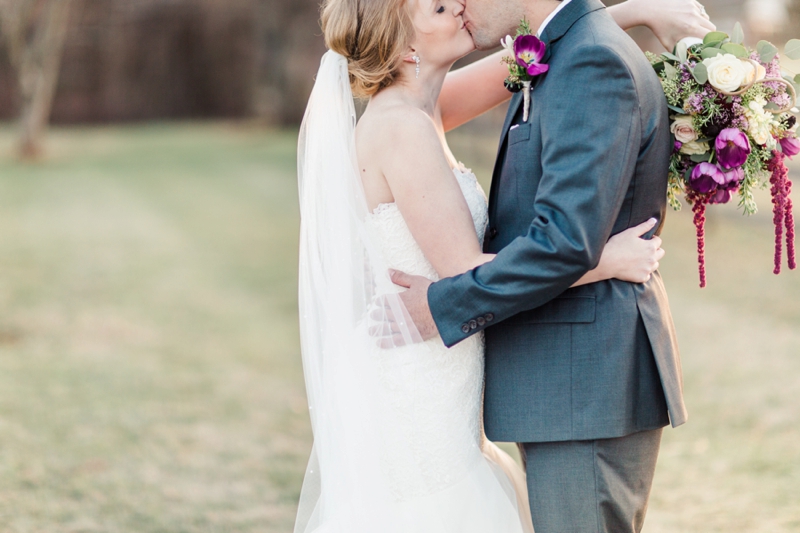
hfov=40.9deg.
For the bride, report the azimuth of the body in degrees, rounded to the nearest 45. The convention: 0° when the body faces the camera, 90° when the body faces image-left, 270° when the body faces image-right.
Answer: approximately 270°

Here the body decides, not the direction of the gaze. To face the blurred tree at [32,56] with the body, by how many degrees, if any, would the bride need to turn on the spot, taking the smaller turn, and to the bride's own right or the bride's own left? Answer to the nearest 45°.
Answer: approximately 135° to the bride's own left

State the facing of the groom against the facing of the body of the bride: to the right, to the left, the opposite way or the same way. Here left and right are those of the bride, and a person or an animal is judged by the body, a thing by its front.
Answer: the opposite way

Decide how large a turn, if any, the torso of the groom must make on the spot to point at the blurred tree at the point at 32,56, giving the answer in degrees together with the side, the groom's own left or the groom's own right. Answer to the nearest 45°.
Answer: approximately 45° to the groom's own right

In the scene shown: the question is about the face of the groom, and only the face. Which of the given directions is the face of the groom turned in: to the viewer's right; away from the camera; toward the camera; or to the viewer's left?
to the viewer's left

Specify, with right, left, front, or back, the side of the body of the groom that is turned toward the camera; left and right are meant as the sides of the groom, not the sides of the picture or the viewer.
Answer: left

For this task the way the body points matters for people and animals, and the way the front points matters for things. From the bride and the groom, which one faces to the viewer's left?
the groom

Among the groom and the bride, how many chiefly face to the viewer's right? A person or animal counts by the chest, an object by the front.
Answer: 1
